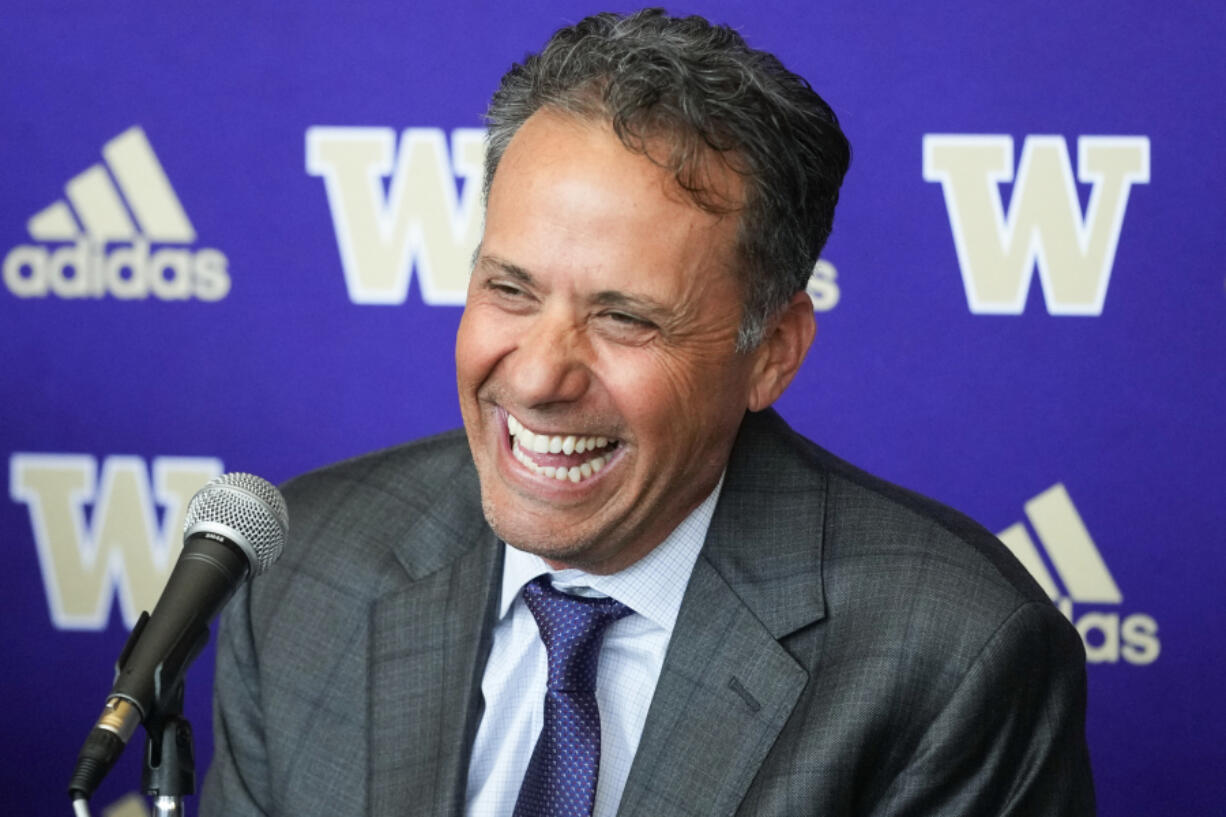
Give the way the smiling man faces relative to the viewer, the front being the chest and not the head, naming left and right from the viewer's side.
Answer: facing the viewer and to the left of the viewer

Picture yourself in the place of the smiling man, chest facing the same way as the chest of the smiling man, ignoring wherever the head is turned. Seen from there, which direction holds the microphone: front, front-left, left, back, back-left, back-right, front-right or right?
front

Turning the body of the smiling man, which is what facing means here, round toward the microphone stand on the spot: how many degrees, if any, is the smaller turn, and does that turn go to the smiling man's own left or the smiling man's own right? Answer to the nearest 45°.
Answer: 0° — they already face it
